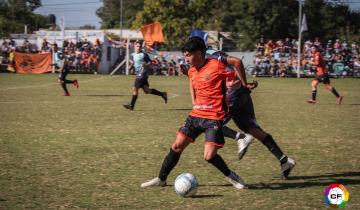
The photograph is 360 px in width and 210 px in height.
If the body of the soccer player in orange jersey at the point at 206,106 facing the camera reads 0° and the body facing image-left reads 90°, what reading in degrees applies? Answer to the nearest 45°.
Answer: approximately 45°

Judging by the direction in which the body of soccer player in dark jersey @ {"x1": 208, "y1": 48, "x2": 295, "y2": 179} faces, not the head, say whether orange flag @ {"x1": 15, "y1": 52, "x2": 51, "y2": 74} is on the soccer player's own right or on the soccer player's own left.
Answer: on the soccer player's own right

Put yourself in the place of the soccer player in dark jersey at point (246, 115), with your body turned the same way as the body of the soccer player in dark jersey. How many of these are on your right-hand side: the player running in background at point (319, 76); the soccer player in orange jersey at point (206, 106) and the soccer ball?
1

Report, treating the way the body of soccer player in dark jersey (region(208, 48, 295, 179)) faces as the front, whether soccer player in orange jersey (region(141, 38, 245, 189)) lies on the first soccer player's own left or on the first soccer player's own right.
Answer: on the first soccer player's own left

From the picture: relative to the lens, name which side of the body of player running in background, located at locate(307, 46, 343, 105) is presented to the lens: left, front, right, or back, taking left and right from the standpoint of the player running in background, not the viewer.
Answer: left

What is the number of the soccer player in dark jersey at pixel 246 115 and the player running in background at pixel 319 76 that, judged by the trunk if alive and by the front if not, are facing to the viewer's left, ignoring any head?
2

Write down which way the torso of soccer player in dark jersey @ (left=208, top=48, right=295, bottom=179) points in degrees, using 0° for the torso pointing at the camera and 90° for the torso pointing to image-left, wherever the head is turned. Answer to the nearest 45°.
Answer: approximately 90°

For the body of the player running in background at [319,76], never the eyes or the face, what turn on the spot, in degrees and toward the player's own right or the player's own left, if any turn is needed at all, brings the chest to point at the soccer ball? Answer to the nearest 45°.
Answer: approximately 90° to the player's own left

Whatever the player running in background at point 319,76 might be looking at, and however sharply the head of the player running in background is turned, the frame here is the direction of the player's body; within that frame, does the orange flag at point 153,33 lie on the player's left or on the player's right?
on the player's right

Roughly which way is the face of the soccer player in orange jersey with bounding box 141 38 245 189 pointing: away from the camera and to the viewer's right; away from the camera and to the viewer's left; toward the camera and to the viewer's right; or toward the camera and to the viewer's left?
toward the camera and to the viewer's left
